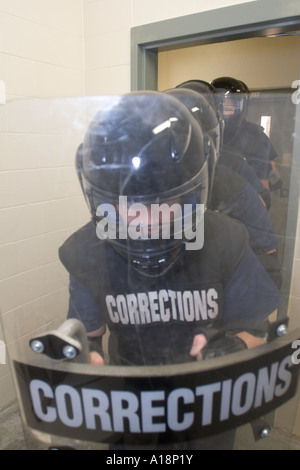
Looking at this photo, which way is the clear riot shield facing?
toward the camera

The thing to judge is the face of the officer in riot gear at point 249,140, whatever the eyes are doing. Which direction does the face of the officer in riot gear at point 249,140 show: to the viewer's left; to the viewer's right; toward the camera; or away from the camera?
toward the camera

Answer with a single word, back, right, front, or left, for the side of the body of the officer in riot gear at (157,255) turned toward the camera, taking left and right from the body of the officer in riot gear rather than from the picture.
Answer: front

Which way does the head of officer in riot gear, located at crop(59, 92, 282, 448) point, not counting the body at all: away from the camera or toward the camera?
toward the camera
